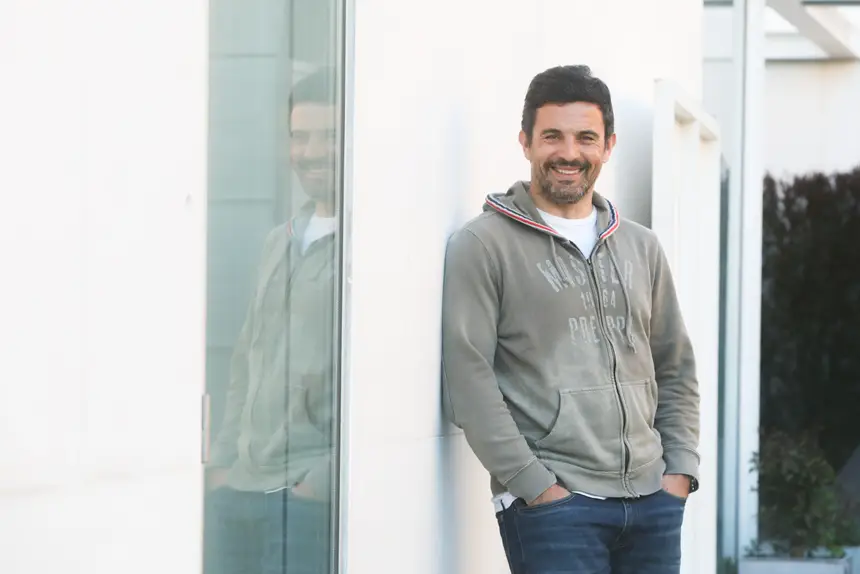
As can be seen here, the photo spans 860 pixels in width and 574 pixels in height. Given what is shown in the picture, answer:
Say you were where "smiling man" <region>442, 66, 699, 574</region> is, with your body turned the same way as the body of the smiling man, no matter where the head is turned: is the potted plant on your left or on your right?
on your left

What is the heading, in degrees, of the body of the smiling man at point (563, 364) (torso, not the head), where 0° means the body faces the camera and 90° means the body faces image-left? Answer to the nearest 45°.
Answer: approximately 315°
